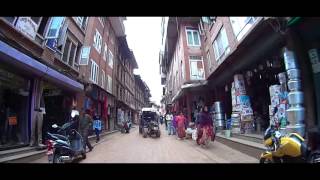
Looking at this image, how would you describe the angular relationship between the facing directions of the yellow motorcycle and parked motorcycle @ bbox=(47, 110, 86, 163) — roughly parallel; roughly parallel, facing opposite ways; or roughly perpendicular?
roughly perpendicular

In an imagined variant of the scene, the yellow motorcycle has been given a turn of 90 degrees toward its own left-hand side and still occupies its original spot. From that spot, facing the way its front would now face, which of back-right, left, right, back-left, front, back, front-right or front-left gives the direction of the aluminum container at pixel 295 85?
back
